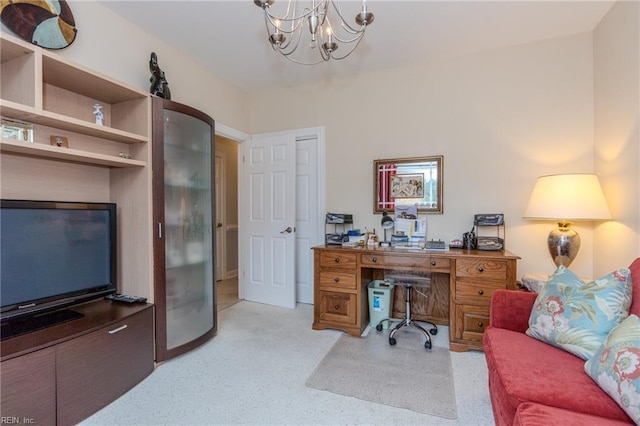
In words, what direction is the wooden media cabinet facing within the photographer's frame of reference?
facing the viewer and to the right of the viewer

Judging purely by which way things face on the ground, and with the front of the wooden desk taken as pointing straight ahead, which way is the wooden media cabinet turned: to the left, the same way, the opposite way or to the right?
to the left

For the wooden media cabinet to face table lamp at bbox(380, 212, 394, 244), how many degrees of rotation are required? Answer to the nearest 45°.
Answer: approximately 45° to its left

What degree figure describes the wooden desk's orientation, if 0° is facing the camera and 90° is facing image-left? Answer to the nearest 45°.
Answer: approximately 0°

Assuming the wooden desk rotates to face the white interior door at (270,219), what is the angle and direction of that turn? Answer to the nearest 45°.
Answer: approximately 90° to its right

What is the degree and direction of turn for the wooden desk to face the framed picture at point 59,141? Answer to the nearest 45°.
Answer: approximately 45° to its right

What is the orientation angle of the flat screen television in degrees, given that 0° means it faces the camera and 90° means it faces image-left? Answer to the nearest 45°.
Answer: approximately 315°

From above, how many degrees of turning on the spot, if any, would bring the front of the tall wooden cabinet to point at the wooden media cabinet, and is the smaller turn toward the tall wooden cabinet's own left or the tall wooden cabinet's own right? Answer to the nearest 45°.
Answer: approximately 90° to the tall wooden cabinet's own right

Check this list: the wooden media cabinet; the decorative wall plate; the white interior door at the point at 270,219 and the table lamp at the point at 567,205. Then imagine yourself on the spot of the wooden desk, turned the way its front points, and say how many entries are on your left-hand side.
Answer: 1

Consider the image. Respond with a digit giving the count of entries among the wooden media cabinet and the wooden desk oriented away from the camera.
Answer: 0

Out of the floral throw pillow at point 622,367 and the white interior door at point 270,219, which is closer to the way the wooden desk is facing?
the floral throw pillow

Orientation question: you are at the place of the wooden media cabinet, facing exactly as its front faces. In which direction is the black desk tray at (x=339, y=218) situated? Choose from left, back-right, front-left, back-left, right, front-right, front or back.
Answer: front-left

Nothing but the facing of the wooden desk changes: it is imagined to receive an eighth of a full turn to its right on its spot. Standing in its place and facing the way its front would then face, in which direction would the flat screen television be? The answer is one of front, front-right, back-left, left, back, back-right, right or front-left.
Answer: front
